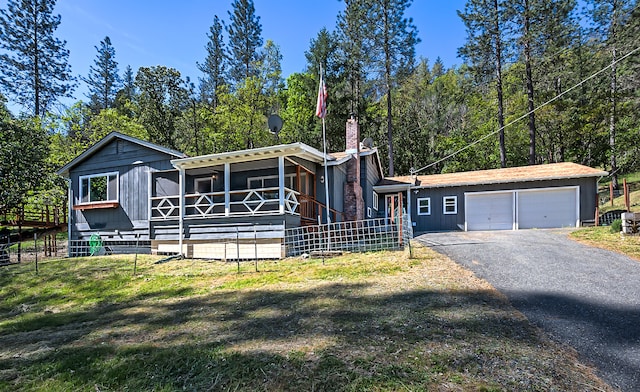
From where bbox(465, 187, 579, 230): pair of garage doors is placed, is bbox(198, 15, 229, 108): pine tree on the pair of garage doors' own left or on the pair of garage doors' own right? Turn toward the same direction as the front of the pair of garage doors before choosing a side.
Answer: on the pair of garage doors' own right

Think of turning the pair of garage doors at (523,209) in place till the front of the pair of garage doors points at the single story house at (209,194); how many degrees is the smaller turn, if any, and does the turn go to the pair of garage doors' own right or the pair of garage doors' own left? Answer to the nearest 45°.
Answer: approximately 45° to the pair of garage doors' own right

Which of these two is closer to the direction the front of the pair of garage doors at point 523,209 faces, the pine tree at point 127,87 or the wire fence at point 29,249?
the wire fence

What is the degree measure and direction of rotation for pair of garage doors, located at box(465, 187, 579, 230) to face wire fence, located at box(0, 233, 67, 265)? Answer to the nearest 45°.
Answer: approximately 45° to its right

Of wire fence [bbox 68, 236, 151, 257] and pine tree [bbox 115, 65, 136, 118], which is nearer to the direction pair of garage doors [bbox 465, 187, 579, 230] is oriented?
the wire fence

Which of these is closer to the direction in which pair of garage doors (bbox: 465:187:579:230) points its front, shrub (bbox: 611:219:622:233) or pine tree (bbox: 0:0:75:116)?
the shrub

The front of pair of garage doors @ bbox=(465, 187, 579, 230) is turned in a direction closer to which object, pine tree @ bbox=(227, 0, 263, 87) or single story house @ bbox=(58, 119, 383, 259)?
the single story house

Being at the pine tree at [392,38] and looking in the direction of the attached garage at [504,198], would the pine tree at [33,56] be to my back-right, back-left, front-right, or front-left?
back-right

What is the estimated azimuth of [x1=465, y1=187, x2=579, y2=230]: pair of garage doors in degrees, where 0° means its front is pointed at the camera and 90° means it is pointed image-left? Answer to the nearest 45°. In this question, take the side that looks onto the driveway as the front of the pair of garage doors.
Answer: approximately 0°
